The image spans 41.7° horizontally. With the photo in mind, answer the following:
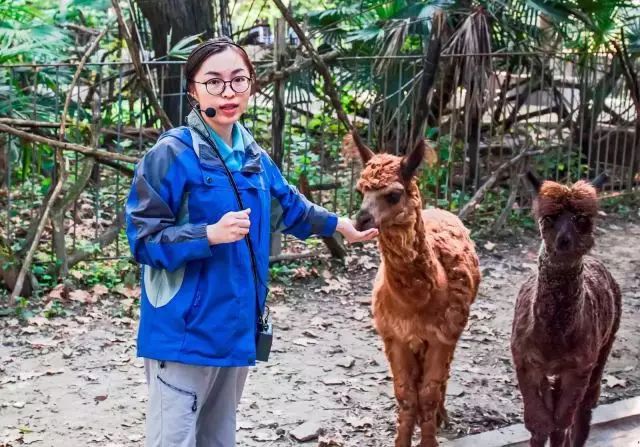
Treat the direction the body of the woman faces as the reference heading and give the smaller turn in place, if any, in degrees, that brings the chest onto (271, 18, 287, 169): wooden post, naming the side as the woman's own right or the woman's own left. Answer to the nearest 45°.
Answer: approximately 135° to the woman's own left

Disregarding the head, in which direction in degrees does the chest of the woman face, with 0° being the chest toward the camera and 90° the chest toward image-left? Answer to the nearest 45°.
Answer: approximately 315°

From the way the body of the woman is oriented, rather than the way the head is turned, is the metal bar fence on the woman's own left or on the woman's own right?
on the woman's own left

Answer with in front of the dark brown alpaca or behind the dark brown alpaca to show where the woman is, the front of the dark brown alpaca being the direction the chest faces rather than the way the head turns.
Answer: in front

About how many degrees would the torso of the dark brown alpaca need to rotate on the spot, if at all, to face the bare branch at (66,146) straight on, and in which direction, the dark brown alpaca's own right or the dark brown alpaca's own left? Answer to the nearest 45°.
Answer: approximately 135° to the dark brown alpaca's own right

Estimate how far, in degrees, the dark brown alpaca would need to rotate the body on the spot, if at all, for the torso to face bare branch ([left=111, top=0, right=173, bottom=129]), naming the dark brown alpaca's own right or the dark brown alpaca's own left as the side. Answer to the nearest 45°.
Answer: approximately 135° to the dark brown alpaca's own right

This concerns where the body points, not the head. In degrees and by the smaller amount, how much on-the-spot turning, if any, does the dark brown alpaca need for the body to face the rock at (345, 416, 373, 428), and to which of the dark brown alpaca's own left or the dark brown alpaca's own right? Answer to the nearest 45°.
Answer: approximately 135° to the dark brown alpaca's own right

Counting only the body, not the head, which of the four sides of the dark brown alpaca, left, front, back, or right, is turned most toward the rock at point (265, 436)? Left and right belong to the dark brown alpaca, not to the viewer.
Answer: right

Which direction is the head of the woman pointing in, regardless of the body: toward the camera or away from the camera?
toward the camera

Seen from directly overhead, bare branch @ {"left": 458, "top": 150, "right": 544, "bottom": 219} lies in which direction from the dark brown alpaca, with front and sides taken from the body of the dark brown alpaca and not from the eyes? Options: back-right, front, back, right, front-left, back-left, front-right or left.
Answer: back

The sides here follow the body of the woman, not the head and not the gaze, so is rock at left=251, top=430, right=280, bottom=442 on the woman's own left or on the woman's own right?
on the woman's own left

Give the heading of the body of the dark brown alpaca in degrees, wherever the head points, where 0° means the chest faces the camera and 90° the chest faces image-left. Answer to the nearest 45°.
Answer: approximately 0°

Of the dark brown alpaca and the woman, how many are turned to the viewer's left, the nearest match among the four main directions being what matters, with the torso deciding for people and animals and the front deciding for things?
0

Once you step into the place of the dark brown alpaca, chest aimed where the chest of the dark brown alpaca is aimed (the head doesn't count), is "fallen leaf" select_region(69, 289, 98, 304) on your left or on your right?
on your right

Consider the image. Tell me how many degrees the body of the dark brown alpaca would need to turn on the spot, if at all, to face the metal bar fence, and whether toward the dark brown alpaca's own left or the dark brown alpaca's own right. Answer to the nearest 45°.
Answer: approximately 135° to the dark brown alpaca's own right
